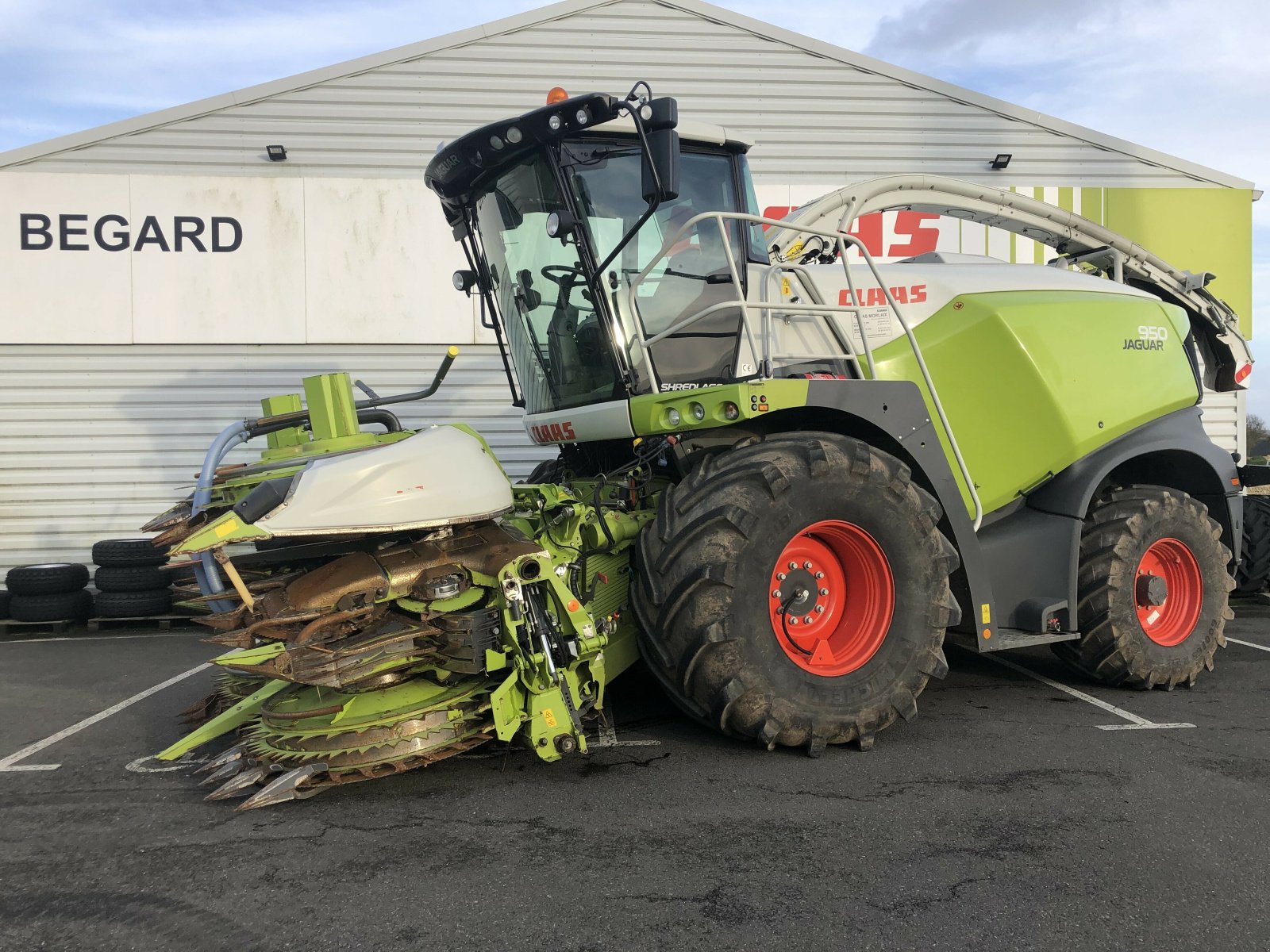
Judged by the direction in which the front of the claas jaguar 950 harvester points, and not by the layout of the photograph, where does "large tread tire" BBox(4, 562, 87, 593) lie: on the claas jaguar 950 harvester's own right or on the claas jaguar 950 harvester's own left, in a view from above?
on the claas jaguar 950 harvester's own right

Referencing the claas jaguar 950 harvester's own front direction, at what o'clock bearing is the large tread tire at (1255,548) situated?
The large tread tire is roughly at 6 o'clock from the claas jaguar 950 harvester.

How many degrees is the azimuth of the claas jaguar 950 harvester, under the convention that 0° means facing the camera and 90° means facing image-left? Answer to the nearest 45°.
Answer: approximately 45°

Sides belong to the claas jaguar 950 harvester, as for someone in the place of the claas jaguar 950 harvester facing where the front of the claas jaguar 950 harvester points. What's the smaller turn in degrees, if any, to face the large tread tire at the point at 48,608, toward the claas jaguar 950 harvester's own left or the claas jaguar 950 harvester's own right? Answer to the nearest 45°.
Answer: approximately 90° to the claas jaguar 950 harvester's own right

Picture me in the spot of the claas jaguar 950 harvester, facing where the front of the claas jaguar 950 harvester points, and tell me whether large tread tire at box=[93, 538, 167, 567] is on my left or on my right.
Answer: on my right

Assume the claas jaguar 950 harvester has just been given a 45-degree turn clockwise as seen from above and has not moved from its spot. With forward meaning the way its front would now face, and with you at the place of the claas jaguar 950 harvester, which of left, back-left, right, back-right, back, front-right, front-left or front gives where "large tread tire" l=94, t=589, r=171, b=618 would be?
front-right

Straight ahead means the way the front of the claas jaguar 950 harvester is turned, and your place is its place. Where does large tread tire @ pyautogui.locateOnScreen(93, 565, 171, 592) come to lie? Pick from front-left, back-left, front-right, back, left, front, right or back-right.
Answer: right

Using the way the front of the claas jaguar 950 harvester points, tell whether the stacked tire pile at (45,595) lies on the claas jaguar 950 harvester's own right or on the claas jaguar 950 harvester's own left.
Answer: on the claas jaguar 950 harvester's own right

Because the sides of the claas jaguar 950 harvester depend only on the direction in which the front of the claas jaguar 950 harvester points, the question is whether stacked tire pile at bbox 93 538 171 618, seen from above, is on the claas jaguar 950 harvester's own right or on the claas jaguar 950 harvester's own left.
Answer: on the claas jaguar 950 harvester's own right
